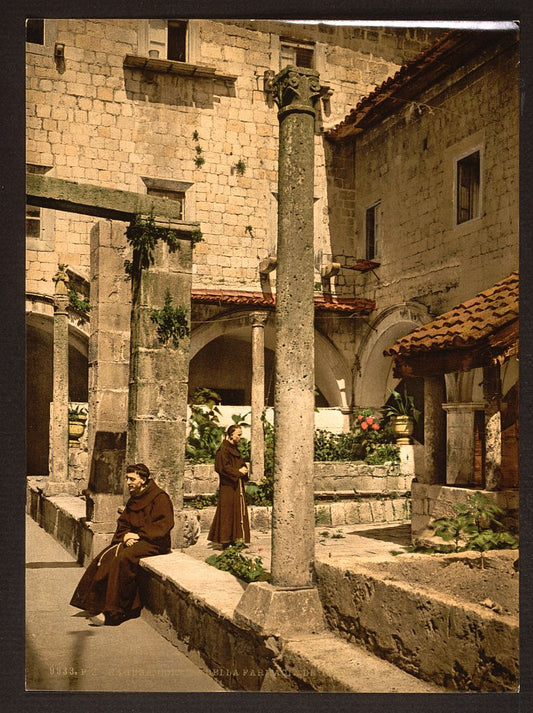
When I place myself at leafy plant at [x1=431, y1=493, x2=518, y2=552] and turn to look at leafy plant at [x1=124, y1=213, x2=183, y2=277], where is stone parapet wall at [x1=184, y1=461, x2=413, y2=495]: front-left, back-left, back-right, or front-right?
front-right

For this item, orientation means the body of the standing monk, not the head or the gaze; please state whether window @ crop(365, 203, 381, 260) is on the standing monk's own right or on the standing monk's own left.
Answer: on the standing monk's own left

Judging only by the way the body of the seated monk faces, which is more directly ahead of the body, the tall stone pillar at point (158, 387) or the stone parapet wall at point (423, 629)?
the stone parapet wall

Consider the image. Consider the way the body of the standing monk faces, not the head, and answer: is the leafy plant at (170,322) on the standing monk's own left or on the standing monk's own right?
on the standing monk's own right

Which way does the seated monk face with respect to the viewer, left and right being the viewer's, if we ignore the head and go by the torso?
facing the viewer and to the left of the viewer

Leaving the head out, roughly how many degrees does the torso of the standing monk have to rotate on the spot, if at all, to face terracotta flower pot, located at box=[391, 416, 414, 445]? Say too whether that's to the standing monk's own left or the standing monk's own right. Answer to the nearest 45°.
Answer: approximately 45° to the standing monk's own left
